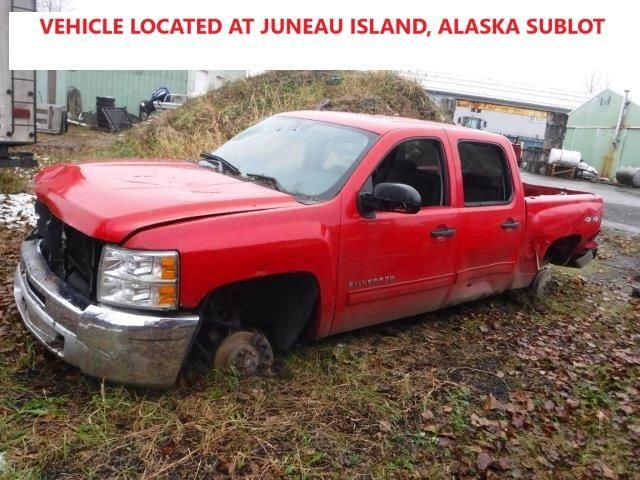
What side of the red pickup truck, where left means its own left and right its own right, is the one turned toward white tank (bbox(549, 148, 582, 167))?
back

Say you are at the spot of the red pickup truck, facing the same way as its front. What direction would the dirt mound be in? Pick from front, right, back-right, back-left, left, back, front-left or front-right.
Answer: back-right

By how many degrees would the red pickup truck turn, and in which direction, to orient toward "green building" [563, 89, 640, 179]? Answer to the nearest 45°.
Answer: approximately 180°

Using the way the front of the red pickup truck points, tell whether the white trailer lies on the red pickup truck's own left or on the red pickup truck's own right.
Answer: on the red pickup truck's own right

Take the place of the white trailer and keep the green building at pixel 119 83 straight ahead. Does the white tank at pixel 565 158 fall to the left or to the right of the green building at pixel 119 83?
right

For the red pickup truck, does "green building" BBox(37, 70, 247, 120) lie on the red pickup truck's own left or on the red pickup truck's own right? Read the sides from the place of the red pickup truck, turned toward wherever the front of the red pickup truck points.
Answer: on the red pickup truck's own right

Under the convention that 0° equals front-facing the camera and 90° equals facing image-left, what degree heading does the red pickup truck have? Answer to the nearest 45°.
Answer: approximately 45°

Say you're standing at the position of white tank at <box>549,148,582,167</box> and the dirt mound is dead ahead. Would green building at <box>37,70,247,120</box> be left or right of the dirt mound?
right
